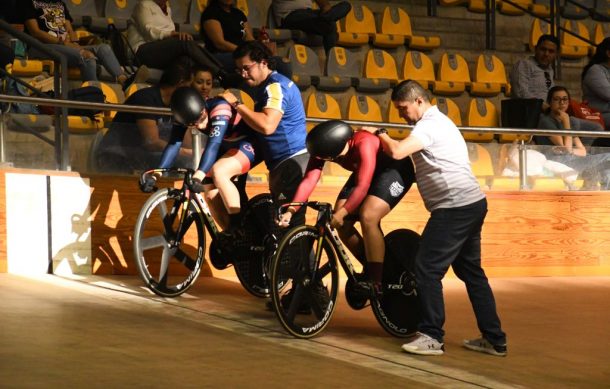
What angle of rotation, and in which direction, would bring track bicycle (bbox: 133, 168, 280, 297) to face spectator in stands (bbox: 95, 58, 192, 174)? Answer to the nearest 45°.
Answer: approximately 90° to its right

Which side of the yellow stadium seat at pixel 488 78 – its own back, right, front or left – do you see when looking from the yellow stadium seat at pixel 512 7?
back

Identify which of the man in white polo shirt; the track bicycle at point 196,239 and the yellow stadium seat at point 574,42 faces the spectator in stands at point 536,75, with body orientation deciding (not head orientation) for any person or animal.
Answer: the yellow stadium seat

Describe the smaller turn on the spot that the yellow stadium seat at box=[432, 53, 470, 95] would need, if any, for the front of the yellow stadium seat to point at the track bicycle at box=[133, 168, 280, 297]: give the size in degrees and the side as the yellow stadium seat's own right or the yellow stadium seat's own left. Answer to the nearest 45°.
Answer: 0° — it already faces it

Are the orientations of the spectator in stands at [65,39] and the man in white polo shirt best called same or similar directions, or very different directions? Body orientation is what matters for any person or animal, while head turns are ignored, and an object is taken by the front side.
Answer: very different directions

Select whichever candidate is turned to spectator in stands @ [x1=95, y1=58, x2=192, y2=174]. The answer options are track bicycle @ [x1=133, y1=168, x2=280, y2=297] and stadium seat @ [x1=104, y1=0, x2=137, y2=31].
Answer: the stadium seat

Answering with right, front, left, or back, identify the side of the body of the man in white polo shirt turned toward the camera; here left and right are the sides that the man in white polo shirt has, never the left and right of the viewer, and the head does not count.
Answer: left

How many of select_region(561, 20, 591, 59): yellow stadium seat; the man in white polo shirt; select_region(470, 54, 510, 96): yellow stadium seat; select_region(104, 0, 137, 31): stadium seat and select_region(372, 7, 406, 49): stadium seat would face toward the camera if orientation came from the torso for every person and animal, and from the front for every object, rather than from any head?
4

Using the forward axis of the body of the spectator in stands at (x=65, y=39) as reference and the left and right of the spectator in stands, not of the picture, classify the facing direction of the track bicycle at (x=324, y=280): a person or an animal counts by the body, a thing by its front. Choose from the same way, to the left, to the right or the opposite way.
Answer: to the right

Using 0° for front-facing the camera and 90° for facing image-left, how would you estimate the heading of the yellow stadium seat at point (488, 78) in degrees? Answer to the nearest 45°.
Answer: approximately 0°

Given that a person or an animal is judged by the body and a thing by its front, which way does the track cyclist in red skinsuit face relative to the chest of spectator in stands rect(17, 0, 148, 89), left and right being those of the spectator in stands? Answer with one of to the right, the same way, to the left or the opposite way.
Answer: to the right
